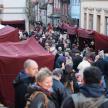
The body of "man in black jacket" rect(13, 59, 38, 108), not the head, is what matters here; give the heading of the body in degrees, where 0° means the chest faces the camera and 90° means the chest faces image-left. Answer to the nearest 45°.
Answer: approximately 270°

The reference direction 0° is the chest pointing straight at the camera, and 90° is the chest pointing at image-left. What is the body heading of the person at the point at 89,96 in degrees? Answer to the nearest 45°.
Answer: approximately 180°

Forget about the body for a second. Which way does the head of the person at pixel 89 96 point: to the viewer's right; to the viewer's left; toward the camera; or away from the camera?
away from the camera

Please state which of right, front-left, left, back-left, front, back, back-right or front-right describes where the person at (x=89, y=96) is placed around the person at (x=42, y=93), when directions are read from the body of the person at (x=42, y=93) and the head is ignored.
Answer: front-right

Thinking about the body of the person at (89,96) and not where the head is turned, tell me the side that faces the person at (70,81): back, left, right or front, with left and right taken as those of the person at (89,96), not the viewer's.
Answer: front
